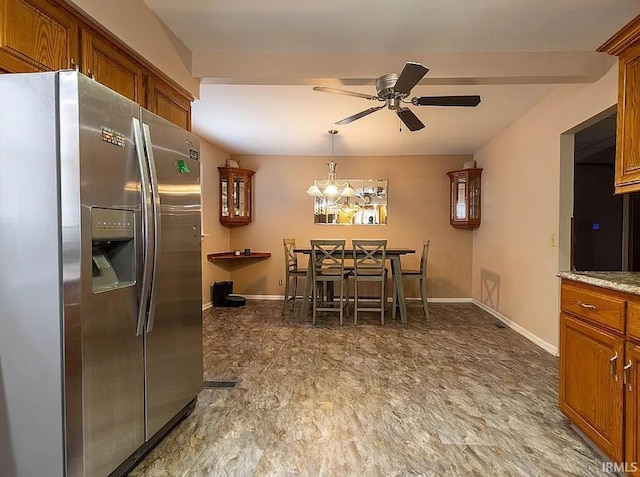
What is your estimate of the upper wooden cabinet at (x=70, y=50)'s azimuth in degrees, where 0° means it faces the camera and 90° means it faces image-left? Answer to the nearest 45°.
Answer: approximately 315°

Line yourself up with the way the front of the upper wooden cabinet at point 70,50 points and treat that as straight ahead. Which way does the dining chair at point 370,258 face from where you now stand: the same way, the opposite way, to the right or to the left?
to the left

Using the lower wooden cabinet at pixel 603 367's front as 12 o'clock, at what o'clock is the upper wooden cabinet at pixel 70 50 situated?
The upper wooden cabinet is roughly at 12 o'clock from the lower wooden cabinet.

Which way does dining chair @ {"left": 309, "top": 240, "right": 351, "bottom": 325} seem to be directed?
away from the camera

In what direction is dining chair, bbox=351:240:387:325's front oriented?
away from the camera

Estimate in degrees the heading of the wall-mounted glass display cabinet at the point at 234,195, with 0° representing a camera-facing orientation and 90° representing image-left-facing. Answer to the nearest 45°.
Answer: approximately 315°

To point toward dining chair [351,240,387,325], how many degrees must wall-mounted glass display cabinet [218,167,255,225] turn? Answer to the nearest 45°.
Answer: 0° — it already faces it
